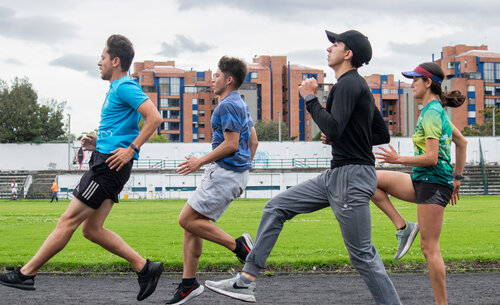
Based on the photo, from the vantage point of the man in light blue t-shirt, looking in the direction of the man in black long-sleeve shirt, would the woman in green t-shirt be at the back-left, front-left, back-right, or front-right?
front-left

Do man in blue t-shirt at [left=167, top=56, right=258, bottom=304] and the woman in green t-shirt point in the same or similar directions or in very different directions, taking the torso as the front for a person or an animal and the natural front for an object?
same or similar directions

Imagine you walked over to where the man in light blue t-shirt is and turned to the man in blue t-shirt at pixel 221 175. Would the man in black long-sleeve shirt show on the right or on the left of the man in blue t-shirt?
right
